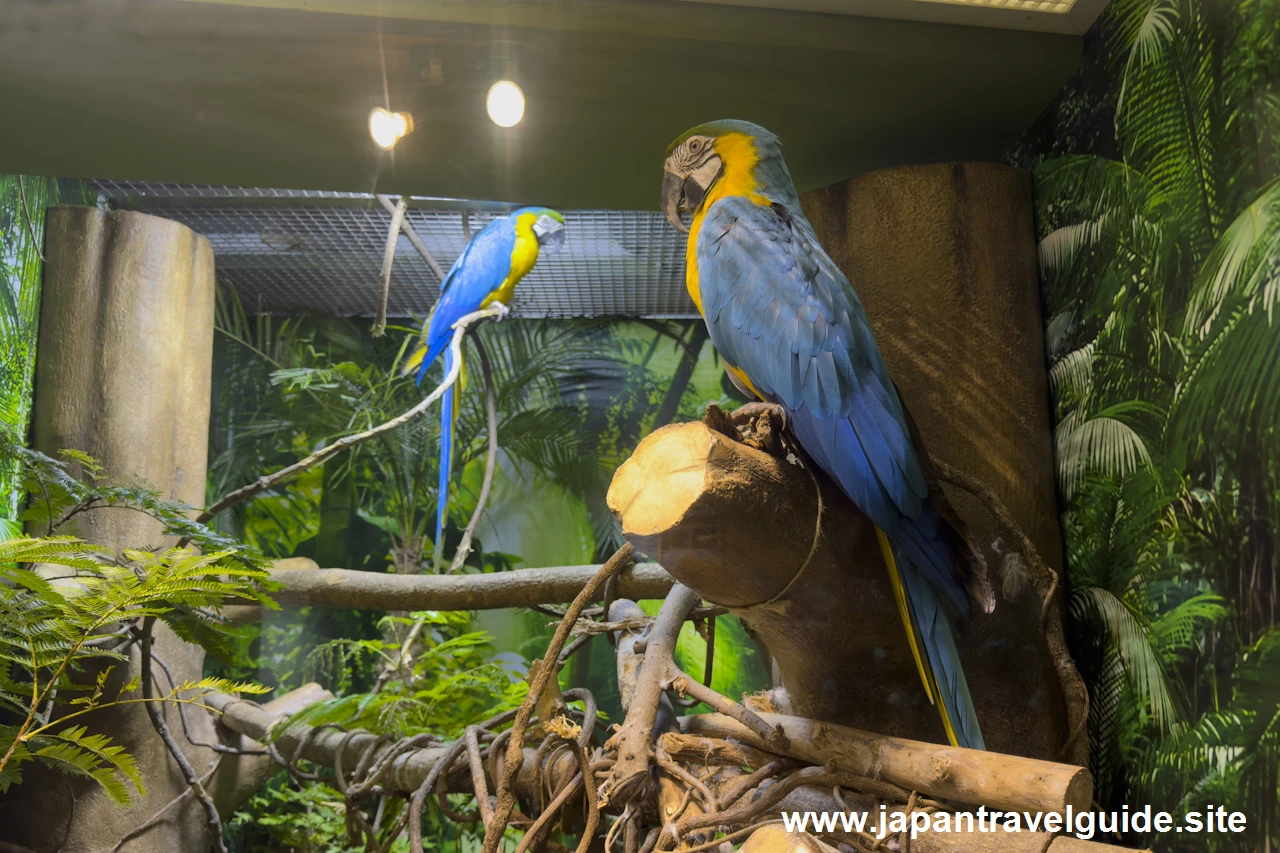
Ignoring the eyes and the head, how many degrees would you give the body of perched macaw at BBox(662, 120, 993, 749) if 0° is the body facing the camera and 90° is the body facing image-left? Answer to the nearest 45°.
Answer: approximately 90°

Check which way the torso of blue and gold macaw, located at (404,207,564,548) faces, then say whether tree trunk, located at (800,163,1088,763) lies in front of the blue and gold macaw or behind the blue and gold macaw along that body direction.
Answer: in front

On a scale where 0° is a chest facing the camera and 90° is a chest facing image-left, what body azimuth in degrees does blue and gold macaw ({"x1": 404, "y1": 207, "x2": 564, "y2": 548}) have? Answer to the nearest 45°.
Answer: approximately 270°

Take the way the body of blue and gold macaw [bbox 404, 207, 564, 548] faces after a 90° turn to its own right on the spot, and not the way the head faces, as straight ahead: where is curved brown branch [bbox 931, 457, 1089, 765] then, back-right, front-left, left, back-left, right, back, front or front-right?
front-left

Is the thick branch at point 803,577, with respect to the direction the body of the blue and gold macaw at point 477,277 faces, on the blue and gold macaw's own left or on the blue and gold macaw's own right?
on the blue and gold macaw's own right

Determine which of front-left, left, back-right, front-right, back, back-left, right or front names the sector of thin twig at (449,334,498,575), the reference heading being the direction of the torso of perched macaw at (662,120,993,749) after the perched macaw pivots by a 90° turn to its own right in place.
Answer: front-left
